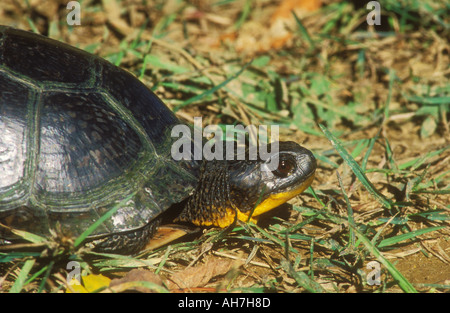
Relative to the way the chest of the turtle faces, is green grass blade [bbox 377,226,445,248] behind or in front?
in front

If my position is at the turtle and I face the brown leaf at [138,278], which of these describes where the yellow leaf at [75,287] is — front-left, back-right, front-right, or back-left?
front-right

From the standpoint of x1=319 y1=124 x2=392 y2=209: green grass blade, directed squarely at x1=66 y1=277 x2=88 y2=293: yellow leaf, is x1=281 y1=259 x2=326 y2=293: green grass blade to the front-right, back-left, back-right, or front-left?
front-left

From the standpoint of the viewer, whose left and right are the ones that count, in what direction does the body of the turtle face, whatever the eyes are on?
facing to the right of the viewer

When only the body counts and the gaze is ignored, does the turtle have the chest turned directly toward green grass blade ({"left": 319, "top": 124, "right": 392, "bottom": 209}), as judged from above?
yes
